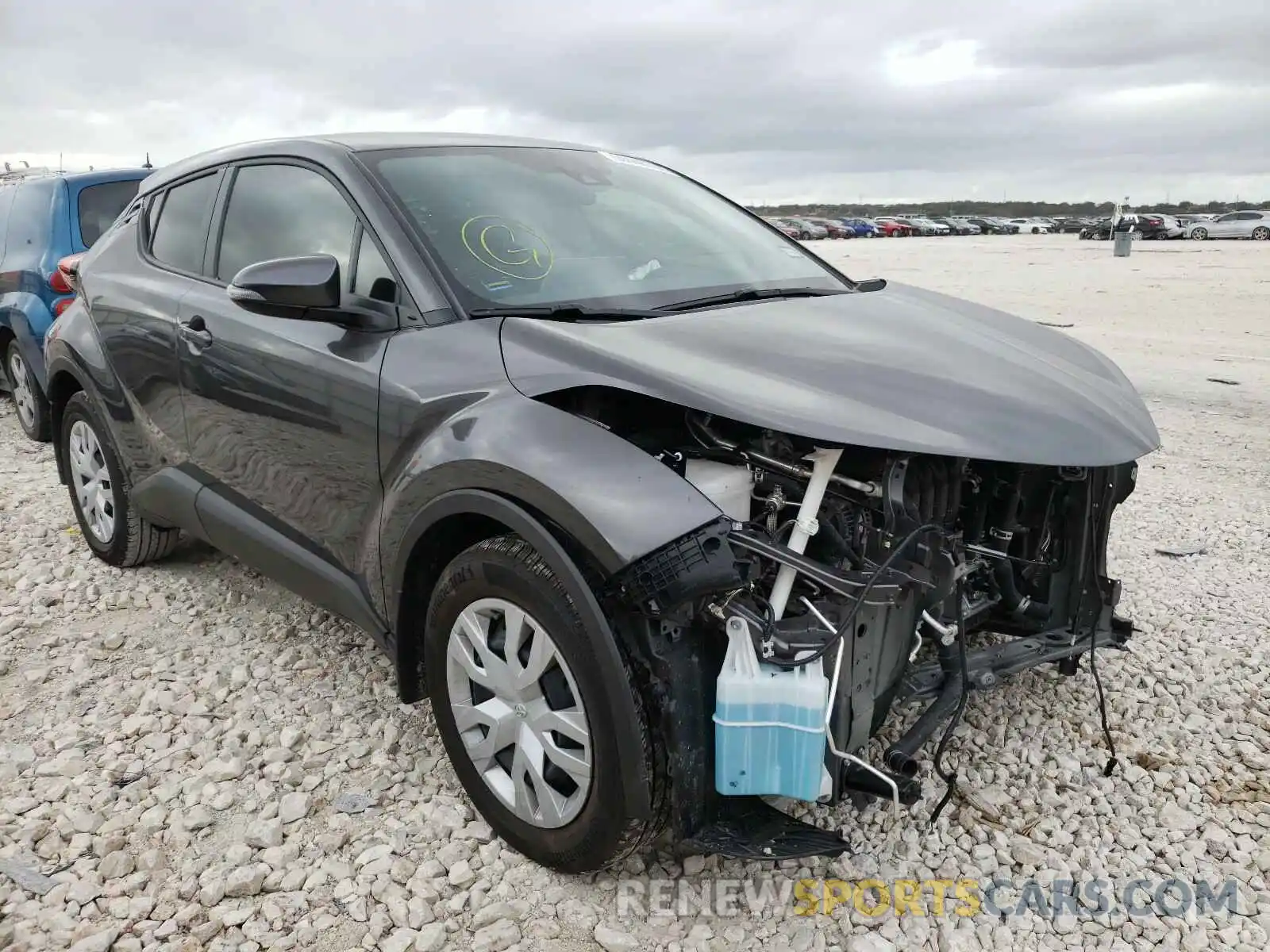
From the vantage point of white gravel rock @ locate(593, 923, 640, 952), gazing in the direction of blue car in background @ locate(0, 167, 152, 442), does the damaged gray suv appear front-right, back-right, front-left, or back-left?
front-right

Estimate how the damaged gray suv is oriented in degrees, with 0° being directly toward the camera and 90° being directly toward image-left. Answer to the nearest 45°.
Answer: approximately 315°

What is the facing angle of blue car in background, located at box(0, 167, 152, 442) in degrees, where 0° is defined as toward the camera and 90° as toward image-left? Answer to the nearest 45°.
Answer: approximately 135°

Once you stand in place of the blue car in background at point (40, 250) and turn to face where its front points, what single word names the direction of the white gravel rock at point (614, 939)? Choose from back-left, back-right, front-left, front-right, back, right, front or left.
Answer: back-left

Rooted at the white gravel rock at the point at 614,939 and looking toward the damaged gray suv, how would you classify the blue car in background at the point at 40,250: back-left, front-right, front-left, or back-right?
front-left

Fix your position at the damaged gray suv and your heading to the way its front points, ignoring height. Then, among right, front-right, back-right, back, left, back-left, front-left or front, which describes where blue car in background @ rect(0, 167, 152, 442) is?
back
